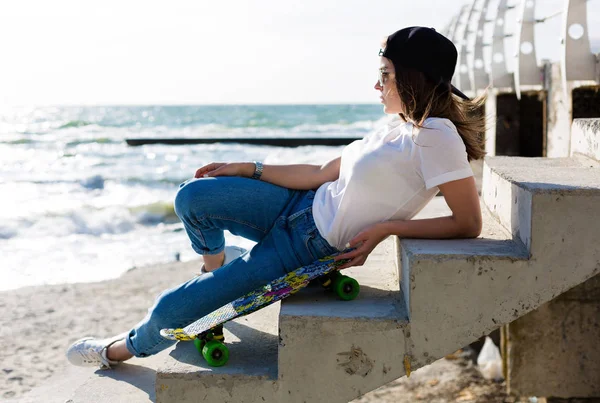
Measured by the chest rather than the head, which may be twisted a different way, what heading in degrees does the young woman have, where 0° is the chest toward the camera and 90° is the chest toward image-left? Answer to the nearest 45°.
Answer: approximately 90°

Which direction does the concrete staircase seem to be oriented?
to the viewer's left
